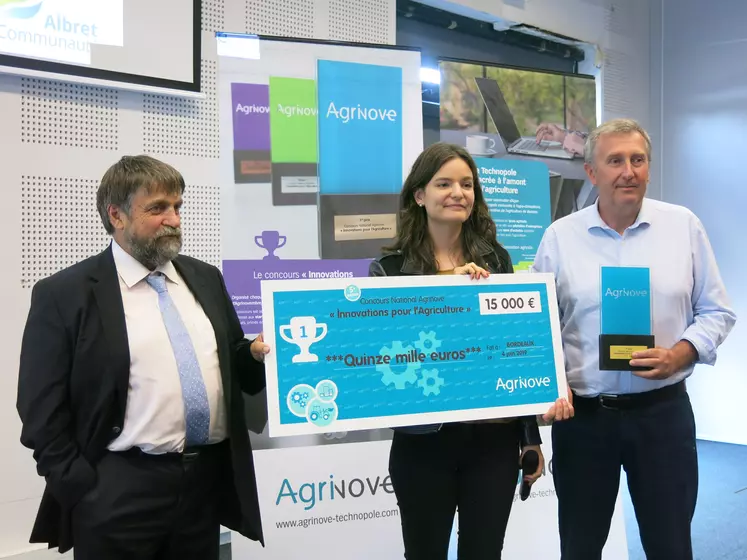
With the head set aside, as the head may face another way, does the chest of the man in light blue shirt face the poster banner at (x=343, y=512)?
no

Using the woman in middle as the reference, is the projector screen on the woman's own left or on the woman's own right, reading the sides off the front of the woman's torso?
on the woman's own right

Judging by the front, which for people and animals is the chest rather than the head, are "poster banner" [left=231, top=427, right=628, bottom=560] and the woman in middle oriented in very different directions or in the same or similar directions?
same or similar directions

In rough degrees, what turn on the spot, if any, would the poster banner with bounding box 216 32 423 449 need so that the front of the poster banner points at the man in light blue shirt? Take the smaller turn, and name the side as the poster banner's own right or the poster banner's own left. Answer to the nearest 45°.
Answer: approximately 45° to the poster banner's own left

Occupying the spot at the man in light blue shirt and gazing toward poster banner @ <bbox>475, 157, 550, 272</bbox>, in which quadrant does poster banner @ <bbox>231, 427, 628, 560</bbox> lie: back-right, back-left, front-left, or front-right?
front-left

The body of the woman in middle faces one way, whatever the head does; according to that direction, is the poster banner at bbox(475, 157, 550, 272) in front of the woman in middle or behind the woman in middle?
behind

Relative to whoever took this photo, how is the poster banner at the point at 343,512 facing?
facing the viewer

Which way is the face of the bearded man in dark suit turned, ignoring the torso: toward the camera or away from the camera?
toward the camera

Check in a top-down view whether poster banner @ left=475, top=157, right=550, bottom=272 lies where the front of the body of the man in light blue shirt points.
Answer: no

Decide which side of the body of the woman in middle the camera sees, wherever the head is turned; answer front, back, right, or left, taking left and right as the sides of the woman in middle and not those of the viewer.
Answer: front

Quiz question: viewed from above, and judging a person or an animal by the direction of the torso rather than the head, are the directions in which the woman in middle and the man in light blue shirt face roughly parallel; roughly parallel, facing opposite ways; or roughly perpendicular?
roughly parallel

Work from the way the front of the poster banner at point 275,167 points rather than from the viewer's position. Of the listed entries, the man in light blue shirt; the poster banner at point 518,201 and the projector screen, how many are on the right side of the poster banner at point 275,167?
1

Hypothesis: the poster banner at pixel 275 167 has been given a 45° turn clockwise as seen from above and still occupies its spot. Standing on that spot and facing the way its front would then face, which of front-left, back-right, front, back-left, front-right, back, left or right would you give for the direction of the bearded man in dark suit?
front-left
